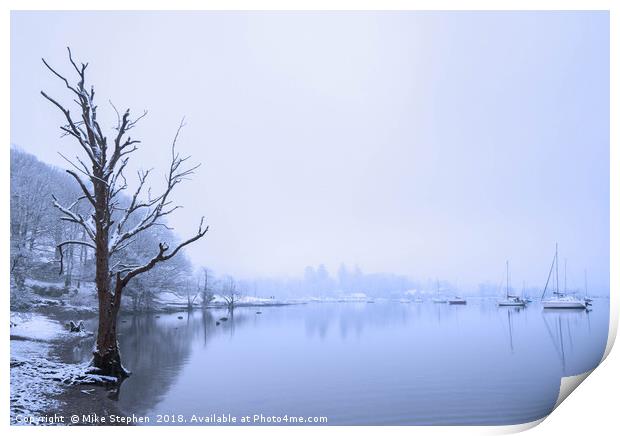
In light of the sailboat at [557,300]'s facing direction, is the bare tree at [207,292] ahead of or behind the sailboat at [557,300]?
ahead

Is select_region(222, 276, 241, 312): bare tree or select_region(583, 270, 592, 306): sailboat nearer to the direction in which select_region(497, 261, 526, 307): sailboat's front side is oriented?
the bare tree

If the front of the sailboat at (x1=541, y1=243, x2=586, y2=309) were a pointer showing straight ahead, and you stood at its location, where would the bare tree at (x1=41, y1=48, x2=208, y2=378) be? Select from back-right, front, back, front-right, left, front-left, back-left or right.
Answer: front-left

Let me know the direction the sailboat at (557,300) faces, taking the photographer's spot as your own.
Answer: facing to the left of the viewer

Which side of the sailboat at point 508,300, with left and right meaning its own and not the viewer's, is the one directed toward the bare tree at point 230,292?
front

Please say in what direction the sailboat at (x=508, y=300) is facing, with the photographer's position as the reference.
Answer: facing to the left of the viewer
